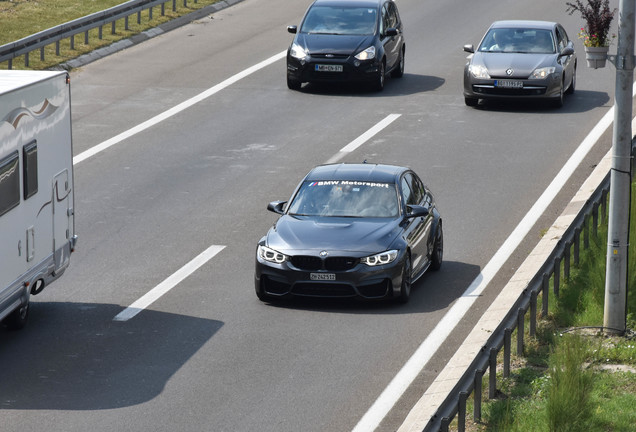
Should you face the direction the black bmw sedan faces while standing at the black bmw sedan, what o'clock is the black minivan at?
The black minivan is roughly at 6 o'clock from the black bmw sedan.

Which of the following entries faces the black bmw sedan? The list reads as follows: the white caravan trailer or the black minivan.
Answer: the black minivan

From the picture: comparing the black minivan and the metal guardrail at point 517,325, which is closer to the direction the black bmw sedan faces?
the metal guardrail

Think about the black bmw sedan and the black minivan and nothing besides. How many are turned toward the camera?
2

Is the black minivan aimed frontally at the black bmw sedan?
yes

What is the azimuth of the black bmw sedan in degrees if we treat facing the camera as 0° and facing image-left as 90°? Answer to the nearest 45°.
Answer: approximately 0°

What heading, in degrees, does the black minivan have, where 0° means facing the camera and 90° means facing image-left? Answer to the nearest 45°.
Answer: approximately 0°

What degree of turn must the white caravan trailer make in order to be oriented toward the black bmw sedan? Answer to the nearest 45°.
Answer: approximately 135° to its left

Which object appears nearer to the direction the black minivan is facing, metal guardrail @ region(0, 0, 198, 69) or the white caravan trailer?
the white caravan trailer
